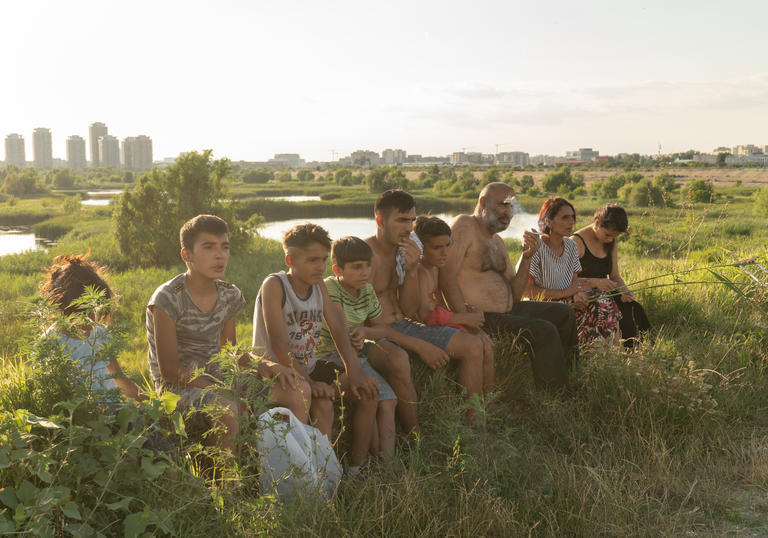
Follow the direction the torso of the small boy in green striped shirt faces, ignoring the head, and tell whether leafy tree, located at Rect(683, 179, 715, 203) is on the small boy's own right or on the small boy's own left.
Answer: on the small boy's own left

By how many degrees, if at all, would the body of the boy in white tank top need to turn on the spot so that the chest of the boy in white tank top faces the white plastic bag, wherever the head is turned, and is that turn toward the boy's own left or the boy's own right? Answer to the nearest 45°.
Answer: approximately 45° to the boy's own right

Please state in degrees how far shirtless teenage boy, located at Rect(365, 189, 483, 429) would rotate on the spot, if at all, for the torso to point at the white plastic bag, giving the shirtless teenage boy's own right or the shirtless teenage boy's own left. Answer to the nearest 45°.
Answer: approximately 45° to the shirtless teenage boy's own right

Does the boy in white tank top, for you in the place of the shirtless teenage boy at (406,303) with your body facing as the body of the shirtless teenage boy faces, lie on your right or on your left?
on your right

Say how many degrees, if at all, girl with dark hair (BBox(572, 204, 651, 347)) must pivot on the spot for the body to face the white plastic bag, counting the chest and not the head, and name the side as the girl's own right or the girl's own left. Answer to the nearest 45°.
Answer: approximately 45° to the girl's own right
